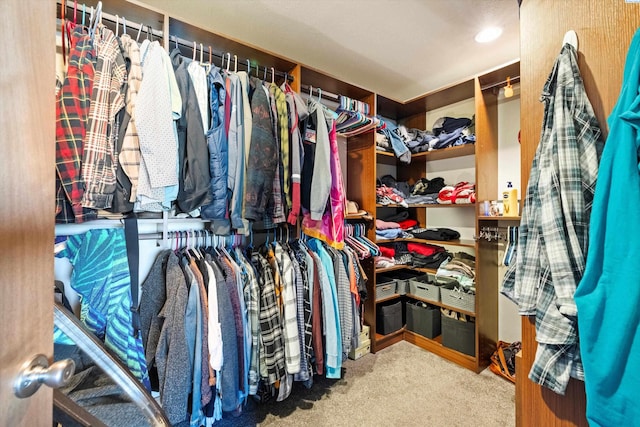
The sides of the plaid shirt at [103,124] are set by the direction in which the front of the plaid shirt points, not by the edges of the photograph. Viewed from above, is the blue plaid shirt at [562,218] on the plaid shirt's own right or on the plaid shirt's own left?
on the plaid shirt's own left

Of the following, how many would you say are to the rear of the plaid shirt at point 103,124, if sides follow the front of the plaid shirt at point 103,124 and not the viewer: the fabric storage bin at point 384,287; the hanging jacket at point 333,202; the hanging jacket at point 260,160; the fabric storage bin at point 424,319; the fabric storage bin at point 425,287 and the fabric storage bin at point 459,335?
6

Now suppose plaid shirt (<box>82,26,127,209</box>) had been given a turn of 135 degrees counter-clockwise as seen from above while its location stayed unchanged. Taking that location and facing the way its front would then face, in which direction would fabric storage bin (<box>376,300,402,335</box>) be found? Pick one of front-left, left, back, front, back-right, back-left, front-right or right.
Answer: front-left

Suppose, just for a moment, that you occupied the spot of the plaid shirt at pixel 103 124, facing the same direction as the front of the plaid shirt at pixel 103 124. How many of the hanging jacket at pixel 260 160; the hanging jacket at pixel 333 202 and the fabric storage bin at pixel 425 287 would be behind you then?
3

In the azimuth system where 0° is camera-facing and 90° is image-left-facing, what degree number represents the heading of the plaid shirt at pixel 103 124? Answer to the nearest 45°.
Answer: approximately 90°
